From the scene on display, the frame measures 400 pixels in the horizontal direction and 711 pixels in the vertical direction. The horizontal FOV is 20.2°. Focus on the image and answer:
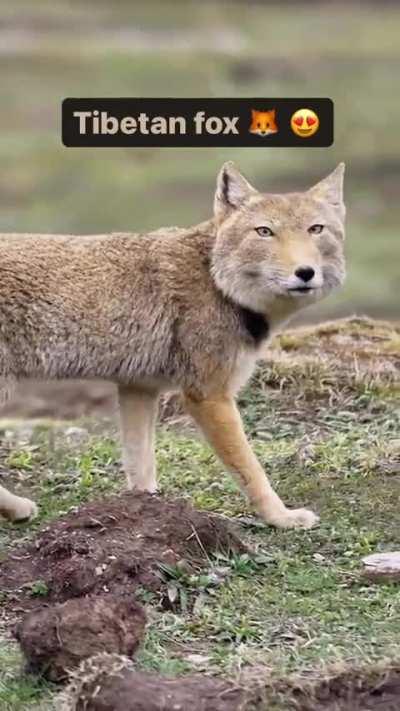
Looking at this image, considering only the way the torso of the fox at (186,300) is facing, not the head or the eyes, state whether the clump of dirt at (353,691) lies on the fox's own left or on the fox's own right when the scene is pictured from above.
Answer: on the fox's own right

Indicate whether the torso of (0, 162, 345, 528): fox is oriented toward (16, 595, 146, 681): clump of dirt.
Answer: no

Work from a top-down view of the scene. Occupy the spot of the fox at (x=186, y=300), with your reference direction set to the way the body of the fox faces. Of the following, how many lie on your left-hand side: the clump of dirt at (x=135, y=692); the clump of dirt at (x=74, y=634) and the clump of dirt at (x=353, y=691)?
0

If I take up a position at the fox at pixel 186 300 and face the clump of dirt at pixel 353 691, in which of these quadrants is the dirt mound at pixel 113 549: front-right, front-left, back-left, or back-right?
front-right

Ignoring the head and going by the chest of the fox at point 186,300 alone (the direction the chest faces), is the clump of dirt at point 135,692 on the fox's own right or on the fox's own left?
on the fox's own right

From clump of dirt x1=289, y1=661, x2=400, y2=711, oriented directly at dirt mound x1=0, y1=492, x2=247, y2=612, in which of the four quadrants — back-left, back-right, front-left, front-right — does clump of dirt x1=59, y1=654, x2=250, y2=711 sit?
front-left

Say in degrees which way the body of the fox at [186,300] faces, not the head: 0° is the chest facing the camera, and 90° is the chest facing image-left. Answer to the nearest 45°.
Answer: approximately 270°

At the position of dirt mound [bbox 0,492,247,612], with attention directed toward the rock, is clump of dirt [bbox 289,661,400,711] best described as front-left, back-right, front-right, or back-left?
front-right
